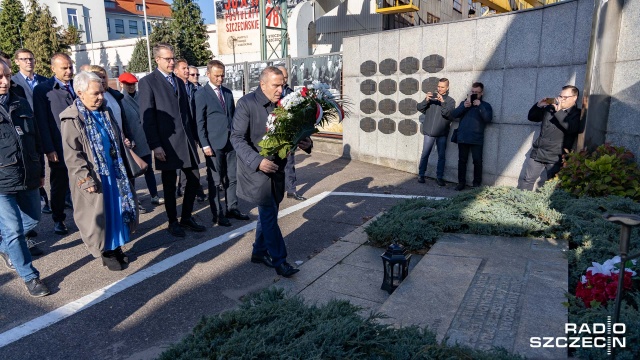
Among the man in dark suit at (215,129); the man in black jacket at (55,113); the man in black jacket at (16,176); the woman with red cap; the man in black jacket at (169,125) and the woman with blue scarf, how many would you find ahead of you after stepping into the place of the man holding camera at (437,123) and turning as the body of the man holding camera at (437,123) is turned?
6

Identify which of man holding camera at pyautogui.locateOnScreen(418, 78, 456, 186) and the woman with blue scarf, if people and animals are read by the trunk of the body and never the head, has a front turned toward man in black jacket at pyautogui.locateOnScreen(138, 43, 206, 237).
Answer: the man holding camera

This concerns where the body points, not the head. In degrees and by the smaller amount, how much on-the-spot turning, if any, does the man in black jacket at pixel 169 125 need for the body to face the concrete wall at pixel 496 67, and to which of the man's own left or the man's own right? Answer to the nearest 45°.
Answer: approximately 45° to the man's own left

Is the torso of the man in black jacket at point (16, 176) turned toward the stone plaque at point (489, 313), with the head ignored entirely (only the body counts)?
yes

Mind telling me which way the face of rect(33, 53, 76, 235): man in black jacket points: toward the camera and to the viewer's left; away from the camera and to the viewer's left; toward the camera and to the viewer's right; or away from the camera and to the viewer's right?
toward the camera and to the viewer's right

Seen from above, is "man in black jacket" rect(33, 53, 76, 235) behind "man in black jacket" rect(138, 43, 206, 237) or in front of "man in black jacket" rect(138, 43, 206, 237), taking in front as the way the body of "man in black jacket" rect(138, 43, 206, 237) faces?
behind

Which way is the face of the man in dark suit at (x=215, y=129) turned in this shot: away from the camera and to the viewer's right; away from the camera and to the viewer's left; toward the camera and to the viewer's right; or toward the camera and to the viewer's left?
toward the camera and to the viewer's right

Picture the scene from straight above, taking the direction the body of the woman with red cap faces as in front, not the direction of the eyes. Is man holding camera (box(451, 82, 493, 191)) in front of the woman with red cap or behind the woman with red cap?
in front

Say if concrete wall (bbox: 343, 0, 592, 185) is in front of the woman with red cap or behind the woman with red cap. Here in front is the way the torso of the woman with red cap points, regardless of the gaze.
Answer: in front

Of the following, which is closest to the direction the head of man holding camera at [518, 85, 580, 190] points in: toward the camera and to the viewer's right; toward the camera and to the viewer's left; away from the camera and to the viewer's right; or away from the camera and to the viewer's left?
toward the camera and to the viewer's left

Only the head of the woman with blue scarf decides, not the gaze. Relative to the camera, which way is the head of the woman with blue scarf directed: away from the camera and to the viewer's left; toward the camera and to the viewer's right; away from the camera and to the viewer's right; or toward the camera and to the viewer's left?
toward the camera and to the viewer's right

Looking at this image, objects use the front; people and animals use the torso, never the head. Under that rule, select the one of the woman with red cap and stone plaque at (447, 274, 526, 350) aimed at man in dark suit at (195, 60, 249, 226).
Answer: the woman with red cap

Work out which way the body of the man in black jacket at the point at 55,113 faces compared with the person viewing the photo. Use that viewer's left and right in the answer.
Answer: facing the viewer and to the right of the viewer
